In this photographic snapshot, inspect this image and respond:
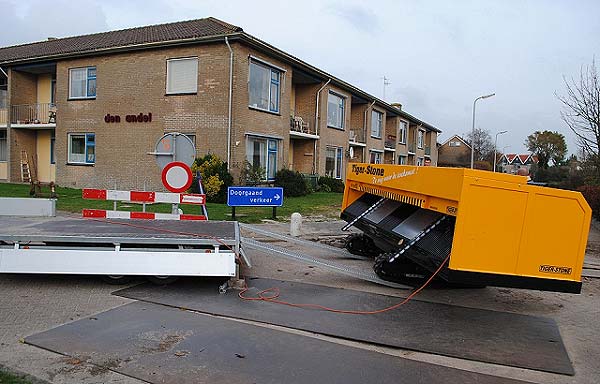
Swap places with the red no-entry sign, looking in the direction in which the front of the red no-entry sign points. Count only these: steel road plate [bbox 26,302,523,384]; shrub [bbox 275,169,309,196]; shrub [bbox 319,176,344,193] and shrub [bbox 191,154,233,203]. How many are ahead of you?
1

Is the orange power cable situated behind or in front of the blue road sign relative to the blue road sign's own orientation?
in front

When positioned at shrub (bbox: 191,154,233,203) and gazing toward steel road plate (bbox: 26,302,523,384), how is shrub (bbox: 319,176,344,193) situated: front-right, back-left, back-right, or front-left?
back-left

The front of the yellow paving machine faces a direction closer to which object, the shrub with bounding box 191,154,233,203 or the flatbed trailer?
the flatbed trailer

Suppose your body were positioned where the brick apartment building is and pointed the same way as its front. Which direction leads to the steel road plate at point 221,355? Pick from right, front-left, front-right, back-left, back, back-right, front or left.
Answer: front-right

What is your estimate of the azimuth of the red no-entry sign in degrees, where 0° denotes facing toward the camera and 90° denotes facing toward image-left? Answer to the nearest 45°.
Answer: approximately 0°
